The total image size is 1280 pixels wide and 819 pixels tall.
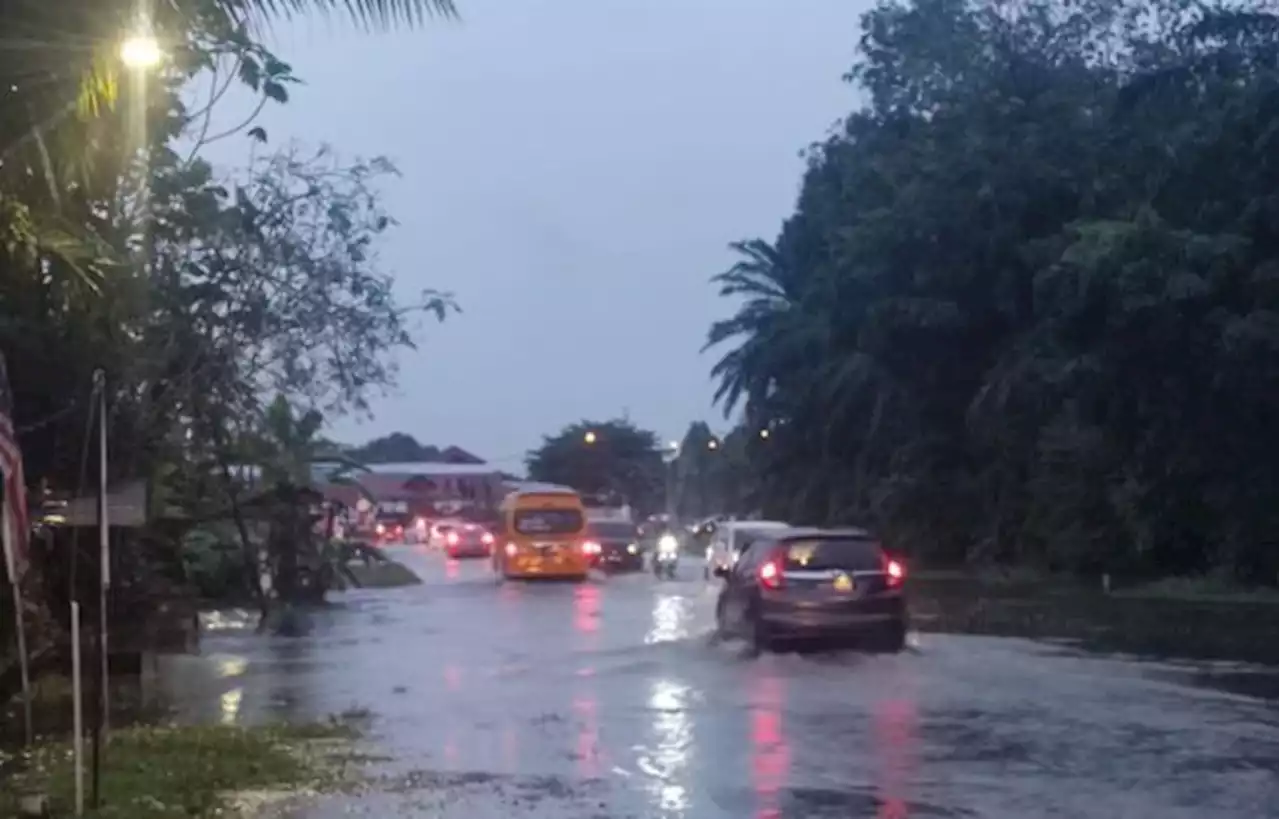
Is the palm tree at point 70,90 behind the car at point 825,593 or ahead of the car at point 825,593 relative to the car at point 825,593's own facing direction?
behind

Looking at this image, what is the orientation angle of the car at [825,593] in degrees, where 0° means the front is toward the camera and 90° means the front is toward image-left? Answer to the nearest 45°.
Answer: approximately 180°

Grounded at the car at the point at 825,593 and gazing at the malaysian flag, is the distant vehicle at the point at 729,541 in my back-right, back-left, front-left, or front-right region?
back-right

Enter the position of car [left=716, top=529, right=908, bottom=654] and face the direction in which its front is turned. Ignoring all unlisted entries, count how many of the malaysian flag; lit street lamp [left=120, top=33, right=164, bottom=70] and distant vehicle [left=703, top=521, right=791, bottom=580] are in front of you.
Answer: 1

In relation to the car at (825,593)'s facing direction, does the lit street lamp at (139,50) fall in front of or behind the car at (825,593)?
behind

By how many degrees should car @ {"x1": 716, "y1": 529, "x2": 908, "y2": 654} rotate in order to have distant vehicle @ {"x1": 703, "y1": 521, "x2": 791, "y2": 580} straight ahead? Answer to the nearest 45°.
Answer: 0° — it already faces it

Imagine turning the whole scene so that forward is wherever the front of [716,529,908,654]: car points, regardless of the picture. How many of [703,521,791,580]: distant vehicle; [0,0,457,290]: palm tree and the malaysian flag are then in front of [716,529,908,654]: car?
1

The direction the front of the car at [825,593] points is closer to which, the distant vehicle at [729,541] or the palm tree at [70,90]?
the distant vehicle

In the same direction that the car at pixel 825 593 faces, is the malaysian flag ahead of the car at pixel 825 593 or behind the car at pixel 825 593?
behind
